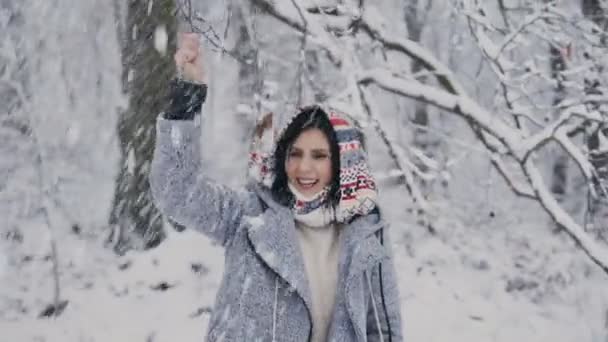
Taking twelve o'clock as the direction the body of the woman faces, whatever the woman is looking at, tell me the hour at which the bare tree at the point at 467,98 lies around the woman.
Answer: The bare tree is roughly at 7 o'clock from the woman.

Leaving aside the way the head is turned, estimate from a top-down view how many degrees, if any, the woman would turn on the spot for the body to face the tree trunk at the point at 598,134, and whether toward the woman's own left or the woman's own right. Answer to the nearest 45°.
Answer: approximately 135° to the woman's own left

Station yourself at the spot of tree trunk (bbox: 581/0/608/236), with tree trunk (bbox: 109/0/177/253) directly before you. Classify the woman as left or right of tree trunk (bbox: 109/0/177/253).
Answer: left

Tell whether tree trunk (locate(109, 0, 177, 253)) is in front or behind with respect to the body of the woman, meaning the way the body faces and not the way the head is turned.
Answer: behind

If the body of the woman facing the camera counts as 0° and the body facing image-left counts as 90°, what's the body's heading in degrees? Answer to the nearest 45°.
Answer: approximately 0°
